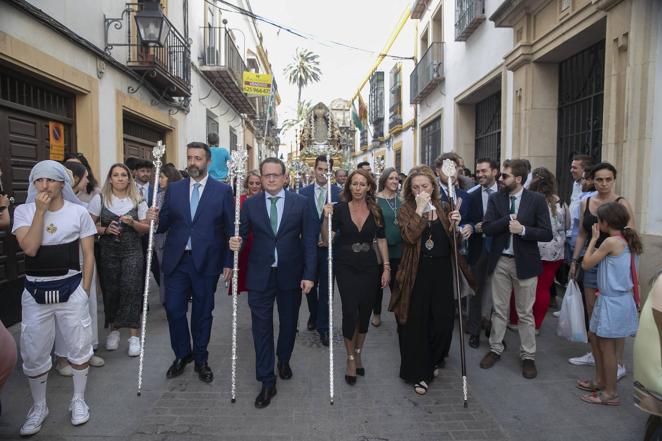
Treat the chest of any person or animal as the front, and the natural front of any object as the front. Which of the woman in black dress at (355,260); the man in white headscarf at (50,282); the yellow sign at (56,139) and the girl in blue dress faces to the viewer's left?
the girl in blue dress

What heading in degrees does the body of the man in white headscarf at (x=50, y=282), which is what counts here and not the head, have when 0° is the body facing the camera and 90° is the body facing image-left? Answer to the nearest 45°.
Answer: approximately 0°

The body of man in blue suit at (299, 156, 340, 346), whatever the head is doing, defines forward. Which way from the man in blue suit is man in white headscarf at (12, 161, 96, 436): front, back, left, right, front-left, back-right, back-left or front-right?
front-right

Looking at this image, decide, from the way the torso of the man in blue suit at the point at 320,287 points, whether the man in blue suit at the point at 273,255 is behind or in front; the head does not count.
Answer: in front

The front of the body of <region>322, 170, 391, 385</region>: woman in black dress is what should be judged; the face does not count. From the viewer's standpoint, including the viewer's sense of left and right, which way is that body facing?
facing the viewer

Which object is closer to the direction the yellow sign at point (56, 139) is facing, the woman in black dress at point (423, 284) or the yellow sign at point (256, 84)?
the woman in black dress

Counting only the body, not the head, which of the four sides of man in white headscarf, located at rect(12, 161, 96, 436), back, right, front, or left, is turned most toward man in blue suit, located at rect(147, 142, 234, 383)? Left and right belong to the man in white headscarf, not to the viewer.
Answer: left

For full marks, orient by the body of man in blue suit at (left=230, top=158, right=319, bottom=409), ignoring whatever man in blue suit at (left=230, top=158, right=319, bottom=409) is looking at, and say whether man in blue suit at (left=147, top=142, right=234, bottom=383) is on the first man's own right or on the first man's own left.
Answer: on the first man's own right

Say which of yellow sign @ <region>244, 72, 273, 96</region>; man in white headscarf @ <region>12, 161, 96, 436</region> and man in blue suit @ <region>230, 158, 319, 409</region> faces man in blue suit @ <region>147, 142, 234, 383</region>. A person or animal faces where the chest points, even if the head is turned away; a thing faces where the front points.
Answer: the yellow sign

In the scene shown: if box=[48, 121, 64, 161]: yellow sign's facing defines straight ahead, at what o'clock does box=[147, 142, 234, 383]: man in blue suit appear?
The man in blue suit is roughly at 1 o'clock from the yellow sign.

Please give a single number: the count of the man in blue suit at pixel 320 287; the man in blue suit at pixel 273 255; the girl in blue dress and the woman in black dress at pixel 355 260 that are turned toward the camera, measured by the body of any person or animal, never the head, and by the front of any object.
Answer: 3

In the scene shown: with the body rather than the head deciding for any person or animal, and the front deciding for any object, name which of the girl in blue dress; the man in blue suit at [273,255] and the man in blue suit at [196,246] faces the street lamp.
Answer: the girl in blue dress

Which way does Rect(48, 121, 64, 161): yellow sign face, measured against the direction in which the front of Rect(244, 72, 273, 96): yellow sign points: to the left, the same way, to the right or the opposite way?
to the left

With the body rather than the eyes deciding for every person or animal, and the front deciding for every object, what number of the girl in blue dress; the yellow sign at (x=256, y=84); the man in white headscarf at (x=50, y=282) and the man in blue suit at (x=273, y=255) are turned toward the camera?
3
